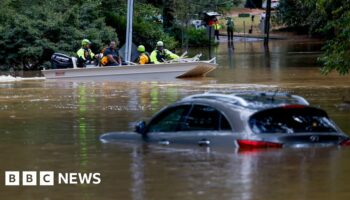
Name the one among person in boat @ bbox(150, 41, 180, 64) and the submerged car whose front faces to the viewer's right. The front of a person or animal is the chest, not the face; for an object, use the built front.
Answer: the person in boat

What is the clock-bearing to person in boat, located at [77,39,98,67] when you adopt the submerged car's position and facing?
The person in boat is roughly at 1 o'clock from the submerged car.

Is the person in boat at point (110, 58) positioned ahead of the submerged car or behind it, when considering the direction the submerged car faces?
ahead

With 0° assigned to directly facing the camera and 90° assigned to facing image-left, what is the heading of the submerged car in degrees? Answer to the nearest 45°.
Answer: approximately 135°

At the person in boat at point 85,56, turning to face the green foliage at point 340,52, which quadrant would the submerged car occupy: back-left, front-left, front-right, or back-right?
front-right

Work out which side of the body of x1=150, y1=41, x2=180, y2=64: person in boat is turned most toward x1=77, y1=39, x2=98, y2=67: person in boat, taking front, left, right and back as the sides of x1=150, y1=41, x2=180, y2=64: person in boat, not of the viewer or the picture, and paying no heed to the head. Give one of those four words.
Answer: back
